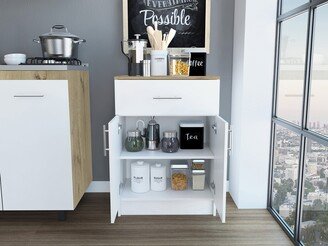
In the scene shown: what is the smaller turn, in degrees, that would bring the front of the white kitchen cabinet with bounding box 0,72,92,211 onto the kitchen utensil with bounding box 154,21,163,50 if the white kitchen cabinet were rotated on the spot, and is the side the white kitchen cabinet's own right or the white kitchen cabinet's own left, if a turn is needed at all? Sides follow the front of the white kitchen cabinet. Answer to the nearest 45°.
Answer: approximately 90° to the white kitchen cabinet's own left

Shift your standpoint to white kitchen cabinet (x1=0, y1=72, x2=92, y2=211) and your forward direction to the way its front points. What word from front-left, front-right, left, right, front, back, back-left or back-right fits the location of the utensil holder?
left

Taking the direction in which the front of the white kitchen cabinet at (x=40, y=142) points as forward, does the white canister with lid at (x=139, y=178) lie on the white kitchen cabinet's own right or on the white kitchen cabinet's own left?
on the white kitchen cabinet's own left

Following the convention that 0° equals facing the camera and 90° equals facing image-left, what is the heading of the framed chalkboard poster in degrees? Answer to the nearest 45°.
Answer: approximately 0°

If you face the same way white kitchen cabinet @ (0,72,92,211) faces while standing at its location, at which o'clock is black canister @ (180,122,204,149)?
The black canister is roughly at 9 o'clock from the white kitchen cabinet.
